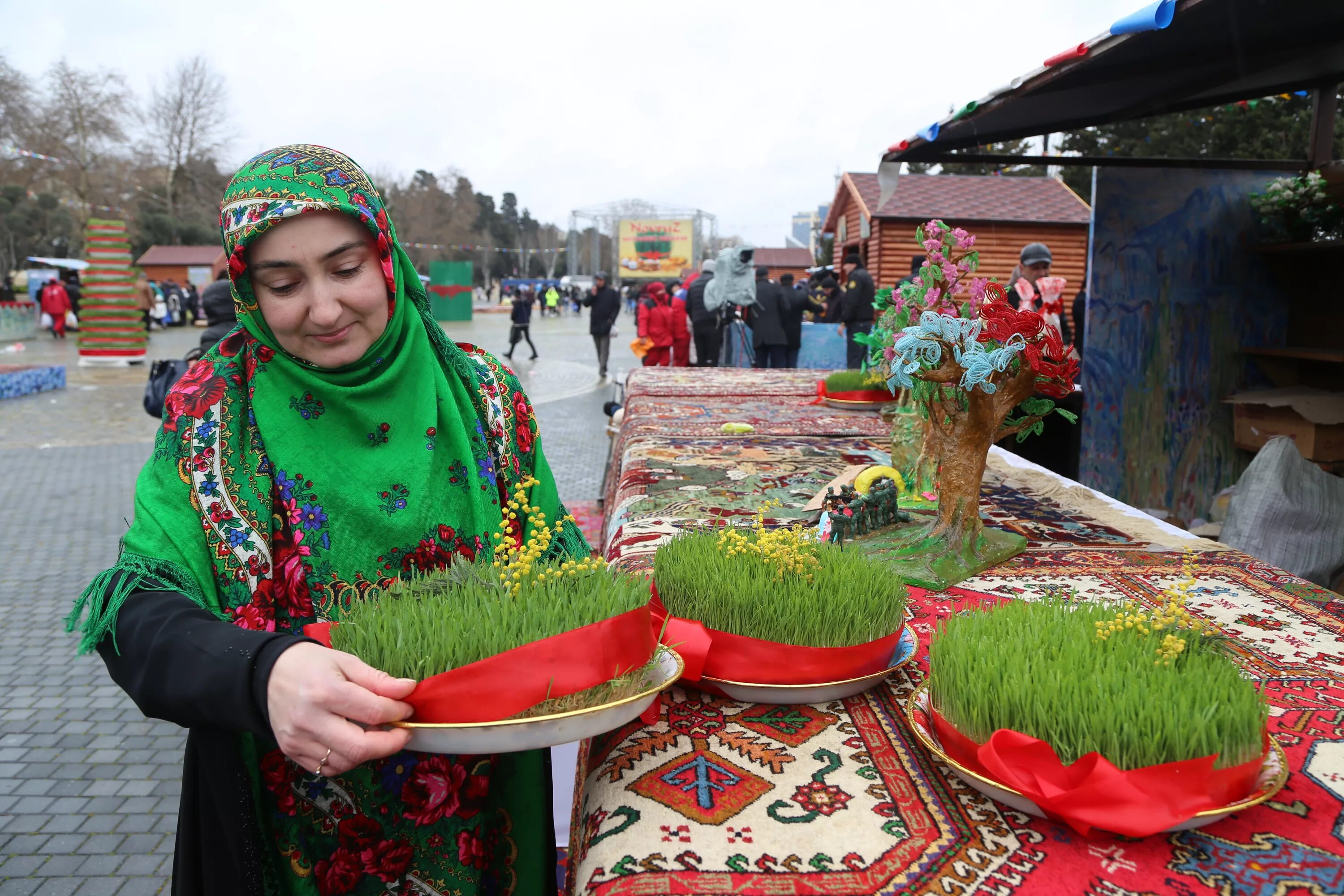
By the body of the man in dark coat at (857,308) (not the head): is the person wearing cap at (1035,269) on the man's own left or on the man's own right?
on the man's own left

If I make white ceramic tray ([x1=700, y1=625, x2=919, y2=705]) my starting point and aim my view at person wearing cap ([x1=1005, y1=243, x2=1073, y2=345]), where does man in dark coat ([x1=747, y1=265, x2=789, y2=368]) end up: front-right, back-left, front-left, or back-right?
front-left

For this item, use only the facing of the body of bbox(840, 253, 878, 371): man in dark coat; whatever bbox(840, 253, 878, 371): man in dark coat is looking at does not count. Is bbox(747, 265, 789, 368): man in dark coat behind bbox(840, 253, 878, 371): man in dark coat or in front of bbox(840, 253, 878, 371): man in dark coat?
in front
